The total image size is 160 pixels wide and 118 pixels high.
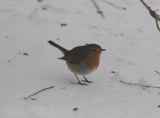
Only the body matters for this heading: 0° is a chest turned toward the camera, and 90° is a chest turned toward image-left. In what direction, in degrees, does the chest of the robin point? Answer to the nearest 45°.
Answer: approximately 270°
